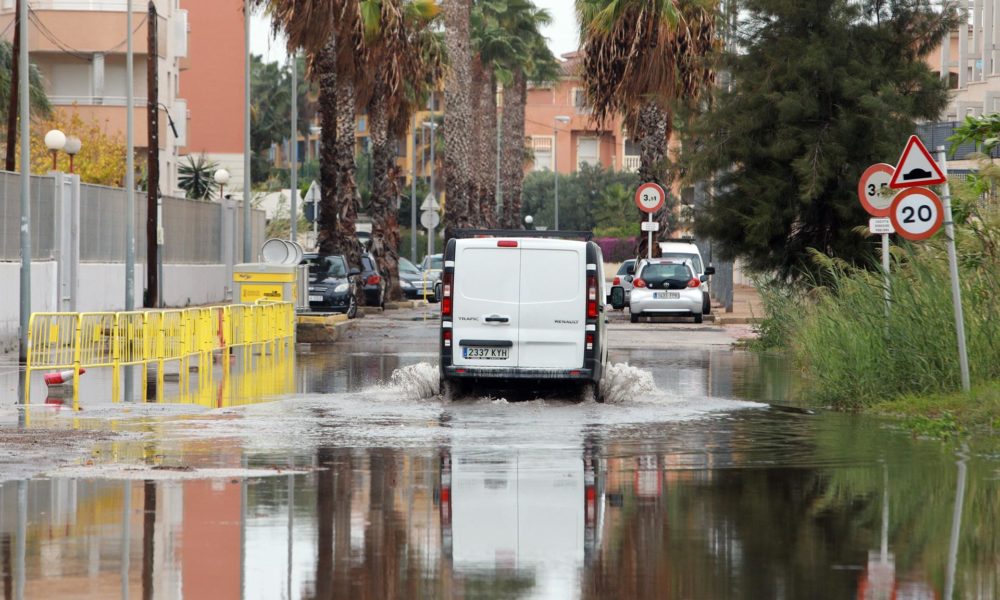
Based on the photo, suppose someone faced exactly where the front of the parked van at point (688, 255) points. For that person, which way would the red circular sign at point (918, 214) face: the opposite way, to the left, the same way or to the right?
the opposite way

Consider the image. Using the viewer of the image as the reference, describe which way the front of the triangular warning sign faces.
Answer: facing the viewer

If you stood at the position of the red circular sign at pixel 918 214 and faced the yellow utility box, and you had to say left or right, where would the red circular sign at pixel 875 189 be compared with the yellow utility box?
right

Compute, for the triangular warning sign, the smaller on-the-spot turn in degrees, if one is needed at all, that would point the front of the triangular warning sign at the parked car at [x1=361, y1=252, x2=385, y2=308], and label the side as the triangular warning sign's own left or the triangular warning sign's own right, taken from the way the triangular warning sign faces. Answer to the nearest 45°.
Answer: approximately 135° to the triangular warning sign's own right

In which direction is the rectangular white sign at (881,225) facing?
toward the camera

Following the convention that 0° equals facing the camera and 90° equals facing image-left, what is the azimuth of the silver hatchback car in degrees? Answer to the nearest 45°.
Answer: approximately 180°

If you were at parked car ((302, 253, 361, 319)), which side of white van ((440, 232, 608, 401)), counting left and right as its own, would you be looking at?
front

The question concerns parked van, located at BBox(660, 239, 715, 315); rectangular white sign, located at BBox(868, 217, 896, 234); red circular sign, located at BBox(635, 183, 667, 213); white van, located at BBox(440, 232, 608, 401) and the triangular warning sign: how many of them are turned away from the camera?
2

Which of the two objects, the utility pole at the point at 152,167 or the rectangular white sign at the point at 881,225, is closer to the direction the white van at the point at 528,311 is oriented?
the utility pole

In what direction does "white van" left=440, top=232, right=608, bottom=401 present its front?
away from the camera

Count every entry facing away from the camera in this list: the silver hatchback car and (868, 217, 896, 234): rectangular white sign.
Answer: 1

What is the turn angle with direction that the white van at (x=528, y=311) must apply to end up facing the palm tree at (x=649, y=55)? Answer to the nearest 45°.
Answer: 0° — it already faces it

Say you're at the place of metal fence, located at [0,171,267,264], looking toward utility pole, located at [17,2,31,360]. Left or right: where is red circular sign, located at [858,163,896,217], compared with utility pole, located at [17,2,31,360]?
left
